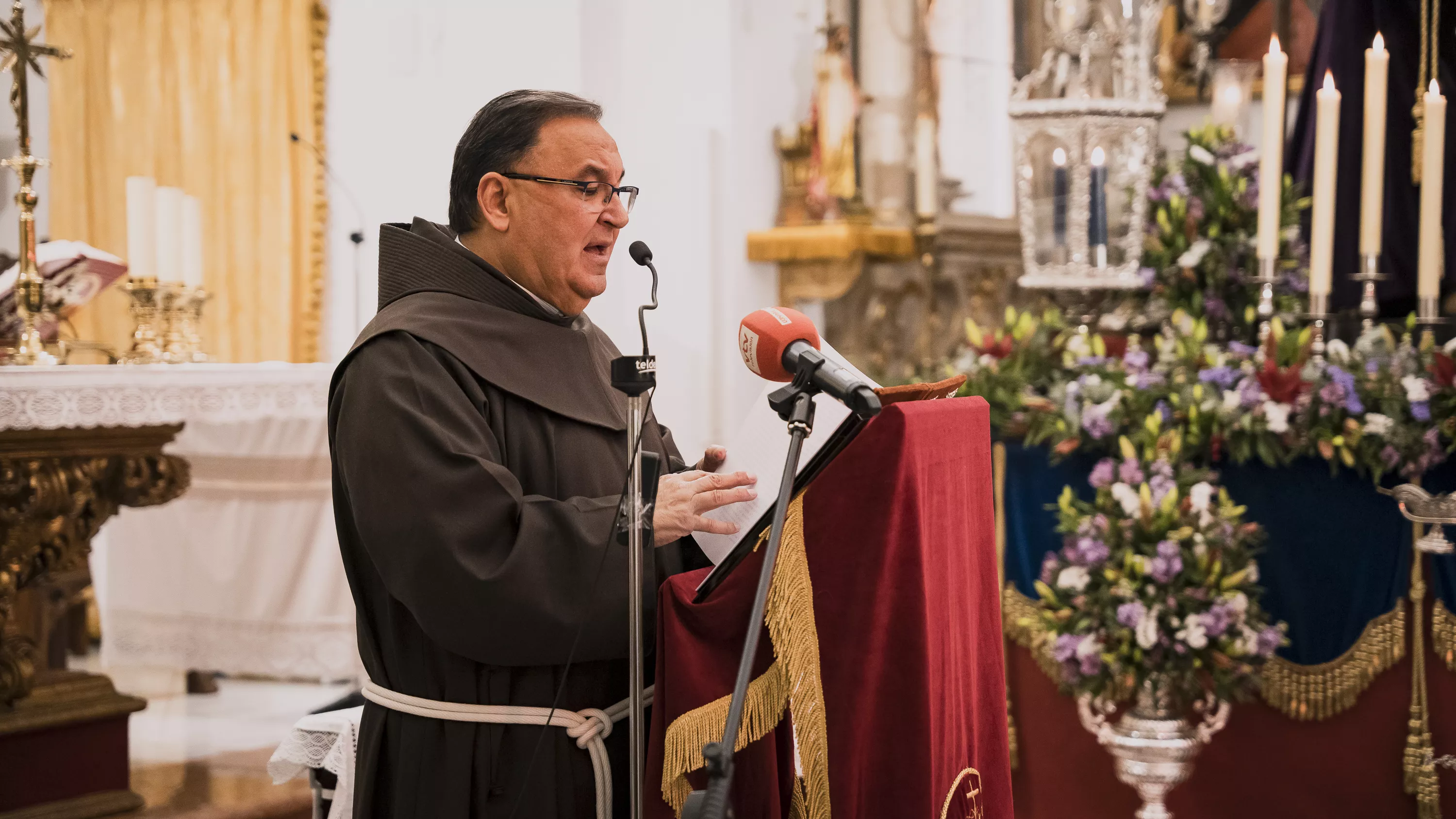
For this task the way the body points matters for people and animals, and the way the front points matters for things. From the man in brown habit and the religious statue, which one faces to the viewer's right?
the man in brown habit

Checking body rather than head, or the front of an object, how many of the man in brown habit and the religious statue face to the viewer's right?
1

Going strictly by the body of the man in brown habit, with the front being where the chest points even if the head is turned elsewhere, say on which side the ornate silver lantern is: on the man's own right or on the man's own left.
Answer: on the man's own left

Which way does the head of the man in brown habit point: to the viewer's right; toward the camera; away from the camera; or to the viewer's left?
to the viewer's right

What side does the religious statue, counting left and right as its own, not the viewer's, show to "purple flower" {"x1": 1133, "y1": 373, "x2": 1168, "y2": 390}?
front

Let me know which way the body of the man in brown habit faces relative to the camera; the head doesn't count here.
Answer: to the viewer's right

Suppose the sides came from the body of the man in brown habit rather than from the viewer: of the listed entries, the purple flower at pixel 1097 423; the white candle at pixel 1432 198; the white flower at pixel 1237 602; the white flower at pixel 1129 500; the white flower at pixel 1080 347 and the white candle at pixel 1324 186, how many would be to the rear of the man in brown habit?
0

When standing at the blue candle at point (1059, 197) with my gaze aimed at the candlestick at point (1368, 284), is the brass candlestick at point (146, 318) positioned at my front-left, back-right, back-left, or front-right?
back-right

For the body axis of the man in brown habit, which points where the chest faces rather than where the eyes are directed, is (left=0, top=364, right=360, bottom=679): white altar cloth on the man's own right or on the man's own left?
on the man's own left

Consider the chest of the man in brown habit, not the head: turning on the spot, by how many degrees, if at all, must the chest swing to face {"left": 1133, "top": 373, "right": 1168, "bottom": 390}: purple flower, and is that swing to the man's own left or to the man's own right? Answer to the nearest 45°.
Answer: approximately 45° to the man's own left

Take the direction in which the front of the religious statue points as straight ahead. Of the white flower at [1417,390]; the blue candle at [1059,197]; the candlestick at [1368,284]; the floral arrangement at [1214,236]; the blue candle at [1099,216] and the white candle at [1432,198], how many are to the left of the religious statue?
6

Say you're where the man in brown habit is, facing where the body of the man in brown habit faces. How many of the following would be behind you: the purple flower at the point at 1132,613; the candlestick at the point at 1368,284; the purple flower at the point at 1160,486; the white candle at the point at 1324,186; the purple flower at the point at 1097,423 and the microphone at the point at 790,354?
0

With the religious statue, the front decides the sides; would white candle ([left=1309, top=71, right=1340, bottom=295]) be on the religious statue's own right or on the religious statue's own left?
on the religious statue's own left

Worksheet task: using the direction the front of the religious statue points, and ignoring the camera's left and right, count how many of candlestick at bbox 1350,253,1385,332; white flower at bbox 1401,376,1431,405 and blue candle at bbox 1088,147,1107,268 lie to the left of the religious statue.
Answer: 3
